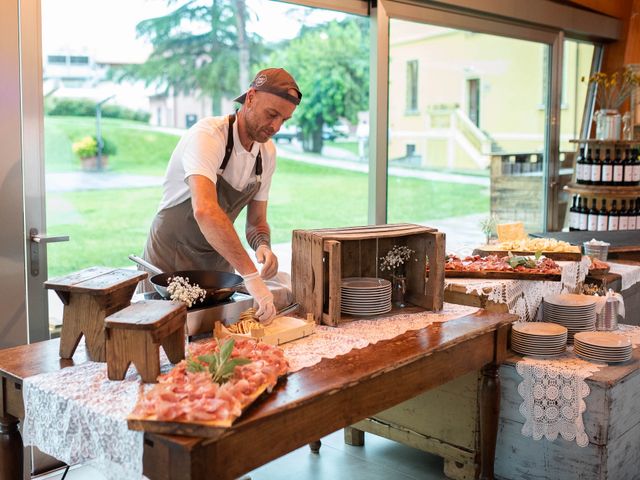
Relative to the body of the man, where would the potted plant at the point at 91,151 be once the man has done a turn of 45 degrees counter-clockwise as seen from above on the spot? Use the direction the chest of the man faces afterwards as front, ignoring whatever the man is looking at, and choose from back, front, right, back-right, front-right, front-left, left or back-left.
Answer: back-left

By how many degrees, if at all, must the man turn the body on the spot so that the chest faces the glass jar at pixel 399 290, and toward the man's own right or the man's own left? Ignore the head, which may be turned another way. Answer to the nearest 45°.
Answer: approximately 45° to the man's own left

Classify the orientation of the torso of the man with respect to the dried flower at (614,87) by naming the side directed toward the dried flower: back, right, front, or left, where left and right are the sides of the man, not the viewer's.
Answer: left

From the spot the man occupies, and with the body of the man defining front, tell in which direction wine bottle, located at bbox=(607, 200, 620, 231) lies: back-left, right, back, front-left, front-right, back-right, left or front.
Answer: left

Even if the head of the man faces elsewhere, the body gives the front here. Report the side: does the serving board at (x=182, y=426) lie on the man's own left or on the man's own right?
on the man's own right

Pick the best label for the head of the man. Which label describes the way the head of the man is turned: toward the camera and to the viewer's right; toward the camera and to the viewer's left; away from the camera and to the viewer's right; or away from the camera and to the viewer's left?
toward the camera and to the viewer's right

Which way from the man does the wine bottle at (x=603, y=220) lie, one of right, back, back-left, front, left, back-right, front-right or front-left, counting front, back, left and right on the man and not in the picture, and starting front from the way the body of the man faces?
left

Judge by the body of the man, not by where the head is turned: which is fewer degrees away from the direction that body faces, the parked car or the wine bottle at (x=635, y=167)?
the wine bottle

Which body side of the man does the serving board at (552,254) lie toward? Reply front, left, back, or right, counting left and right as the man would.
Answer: left

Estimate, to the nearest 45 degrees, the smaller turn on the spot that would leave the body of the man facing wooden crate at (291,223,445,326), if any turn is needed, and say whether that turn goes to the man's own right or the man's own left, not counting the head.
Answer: approximately 45° to the man's own left

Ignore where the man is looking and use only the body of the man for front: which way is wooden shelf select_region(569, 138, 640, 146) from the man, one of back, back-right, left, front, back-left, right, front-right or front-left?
left

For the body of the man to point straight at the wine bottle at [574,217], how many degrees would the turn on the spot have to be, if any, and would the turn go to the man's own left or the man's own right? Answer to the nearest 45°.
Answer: approximately 90° to the man's own left

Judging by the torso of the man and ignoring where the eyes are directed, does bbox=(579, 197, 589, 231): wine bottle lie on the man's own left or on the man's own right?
on the man's own left

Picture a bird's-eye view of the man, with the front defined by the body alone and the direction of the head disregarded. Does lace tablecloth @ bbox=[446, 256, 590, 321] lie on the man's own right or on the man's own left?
on the man's own left

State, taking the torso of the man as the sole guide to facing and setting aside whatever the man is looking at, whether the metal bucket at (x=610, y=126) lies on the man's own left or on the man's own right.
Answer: on the man's own left
